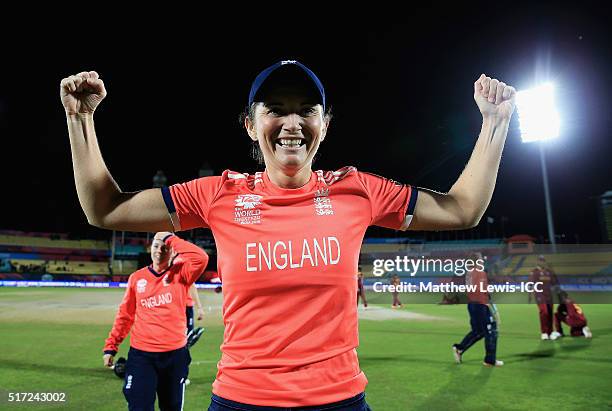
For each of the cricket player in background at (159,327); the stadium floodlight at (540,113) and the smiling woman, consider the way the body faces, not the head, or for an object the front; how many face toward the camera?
3

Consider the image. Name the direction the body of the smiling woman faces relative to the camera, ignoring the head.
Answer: toward the camera

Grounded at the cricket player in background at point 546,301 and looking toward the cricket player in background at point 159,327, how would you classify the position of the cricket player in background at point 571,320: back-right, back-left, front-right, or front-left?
back-left

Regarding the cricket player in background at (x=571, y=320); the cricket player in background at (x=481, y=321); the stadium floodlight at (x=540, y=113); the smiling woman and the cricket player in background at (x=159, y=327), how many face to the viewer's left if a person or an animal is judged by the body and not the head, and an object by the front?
1

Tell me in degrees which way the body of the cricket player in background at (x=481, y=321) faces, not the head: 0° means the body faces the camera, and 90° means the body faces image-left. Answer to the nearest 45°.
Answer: approximately 270°

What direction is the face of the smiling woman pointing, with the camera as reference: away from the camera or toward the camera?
toward the camera

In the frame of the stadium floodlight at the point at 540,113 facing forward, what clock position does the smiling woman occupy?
The smiling woman is roughly at 12 o'clock from the stadium floodlight.

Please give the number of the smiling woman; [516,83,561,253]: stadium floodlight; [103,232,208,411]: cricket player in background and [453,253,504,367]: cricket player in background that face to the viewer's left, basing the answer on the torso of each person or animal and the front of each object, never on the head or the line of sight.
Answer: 0

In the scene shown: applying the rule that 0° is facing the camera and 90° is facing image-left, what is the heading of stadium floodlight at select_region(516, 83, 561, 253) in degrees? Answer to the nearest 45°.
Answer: approximately 0°

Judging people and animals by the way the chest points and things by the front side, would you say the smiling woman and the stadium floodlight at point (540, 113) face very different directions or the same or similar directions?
same or similar directions
